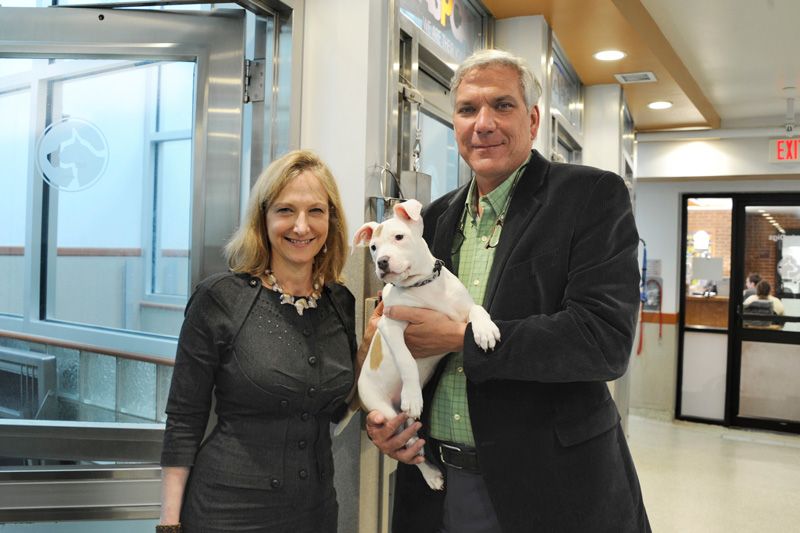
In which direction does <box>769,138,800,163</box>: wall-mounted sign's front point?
toward the camera

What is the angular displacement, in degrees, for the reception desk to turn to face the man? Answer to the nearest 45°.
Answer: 0° — it already faces them

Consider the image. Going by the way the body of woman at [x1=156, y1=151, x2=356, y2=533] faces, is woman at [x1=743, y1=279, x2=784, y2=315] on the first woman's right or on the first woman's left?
on the first woman's left

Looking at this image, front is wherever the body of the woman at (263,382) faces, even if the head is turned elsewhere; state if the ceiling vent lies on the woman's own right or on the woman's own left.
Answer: on the woman's own left

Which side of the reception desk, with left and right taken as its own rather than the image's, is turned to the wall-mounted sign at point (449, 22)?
front

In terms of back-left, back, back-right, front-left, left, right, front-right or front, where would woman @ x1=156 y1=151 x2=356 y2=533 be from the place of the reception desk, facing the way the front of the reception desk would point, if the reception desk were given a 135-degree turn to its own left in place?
back-right

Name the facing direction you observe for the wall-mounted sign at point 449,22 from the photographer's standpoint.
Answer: facing the viewer and to the right of the viewer

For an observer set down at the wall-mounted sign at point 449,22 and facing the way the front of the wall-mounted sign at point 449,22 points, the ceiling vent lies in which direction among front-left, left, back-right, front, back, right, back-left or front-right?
left

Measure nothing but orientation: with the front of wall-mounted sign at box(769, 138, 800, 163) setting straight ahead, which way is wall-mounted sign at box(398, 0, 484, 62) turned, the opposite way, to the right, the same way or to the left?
to the left

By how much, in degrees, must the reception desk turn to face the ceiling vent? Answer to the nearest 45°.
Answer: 0° — it already faces it

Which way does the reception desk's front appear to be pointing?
toward the camera

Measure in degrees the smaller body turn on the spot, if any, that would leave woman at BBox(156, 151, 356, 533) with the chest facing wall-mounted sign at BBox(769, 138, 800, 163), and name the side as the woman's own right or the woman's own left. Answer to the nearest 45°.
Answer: approximately 90° to the woman's own left

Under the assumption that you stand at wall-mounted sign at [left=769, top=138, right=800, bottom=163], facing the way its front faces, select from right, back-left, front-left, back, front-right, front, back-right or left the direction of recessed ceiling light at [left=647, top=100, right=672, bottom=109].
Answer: front-right

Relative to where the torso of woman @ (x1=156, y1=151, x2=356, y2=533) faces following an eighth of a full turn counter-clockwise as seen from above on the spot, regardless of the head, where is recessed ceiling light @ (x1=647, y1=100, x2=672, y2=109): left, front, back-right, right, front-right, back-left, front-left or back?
front-left

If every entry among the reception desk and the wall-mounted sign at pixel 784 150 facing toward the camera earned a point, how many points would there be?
2
